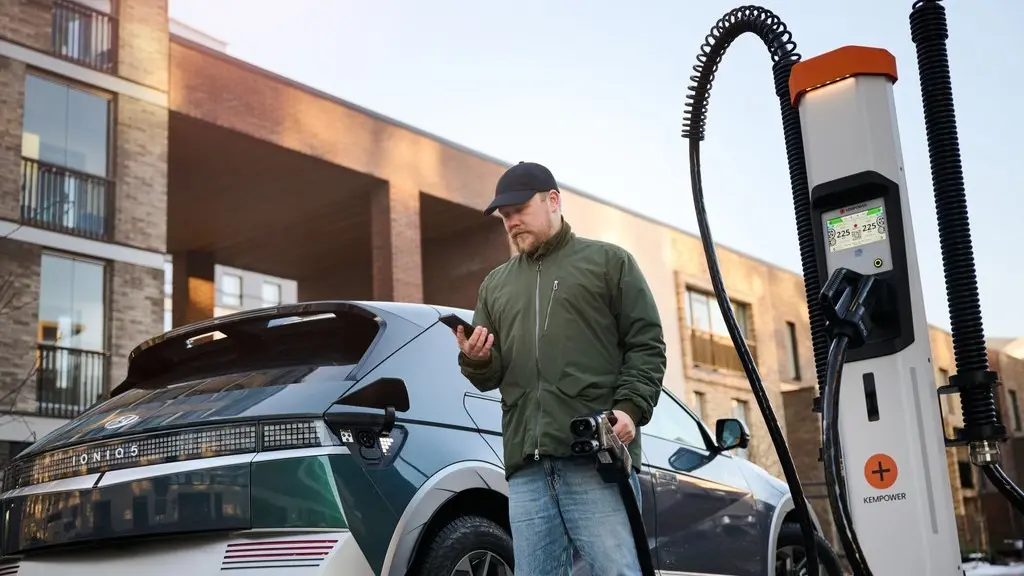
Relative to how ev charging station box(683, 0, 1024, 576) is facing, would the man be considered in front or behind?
in front

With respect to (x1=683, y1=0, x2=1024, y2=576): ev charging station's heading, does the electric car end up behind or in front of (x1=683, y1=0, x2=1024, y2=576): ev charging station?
in front

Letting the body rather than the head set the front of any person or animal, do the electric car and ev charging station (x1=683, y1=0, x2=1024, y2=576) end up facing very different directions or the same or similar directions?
very different directions

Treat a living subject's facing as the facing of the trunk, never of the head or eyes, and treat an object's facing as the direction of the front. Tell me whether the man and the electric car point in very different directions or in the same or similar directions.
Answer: very different directions

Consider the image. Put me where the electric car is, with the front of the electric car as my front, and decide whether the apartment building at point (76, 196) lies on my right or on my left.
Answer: on my left

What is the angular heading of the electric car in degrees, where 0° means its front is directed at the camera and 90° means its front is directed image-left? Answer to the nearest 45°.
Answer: approximately 225°

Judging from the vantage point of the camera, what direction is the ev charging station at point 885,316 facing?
facing the viewer and to the left of the viewer

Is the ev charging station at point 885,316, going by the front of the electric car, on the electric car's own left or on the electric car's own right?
on the electric car's own right

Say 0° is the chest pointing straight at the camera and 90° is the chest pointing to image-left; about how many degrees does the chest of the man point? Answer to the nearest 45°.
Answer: approximately 45°

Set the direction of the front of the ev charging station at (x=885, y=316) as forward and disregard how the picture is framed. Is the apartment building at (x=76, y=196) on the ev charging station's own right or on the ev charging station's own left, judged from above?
on the ev charging station's own right

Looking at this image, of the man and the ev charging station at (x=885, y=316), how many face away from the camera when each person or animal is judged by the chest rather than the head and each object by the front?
0

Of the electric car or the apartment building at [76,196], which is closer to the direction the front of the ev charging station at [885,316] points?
the electric car
